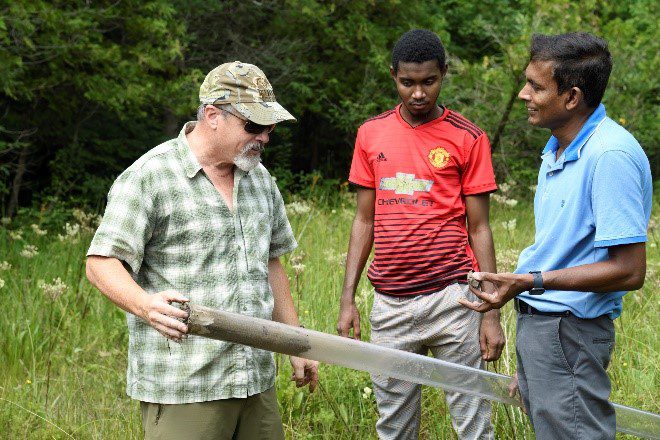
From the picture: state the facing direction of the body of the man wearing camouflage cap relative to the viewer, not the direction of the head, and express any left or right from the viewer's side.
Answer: facing the viewer and to the right of the viewer

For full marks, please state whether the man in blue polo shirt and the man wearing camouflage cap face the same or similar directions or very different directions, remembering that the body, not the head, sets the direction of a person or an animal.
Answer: very different directions

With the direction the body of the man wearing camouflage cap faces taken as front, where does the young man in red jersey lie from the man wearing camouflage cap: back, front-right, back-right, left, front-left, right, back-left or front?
left

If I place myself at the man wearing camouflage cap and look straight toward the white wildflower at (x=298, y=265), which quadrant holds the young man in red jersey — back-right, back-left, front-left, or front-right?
front-right

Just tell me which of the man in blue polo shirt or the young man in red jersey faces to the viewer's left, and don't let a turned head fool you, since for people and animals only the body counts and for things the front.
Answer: the man in blue polo shirt

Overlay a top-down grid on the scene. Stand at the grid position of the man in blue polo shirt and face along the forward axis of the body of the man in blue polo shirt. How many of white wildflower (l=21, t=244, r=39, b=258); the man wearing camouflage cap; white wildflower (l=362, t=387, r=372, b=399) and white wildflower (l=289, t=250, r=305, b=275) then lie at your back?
0

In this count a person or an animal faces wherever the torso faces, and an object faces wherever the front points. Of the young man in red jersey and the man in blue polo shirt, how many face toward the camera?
1

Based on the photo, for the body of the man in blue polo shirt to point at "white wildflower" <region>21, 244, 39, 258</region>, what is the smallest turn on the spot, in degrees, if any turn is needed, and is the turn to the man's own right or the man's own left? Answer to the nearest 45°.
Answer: approximately 45° to the man's own right

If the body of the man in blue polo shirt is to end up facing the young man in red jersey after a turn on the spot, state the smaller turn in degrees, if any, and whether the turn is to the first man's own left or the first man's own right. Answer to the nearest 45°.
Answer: approximately 45° to the first man's own right

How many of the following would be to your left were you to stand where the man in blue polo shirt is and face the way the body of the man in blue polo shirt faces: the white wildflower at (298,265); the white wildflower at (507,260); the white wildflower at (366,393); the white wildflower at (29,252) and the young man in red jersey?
0

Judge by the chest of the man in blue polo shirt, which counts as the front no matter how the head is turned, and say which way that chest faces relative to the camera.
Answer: to the viewer's left

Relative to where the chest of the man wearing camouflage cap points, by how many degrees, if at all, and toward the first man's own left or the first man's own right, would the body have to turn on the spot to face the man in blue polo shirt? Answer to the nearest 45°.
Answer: approximately 45° to the first man's own left

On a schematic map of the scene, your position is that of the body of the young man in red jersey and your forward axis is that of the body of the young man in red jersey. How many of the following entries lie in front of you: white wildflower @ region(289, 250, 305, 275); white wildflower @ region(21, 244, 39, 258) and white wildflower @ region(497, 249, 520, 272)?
0

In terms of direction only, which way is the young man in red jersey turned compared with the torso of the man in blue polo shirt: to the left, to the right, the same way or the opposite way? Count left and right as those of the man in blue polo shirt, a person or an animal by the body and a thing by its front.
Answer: to the left

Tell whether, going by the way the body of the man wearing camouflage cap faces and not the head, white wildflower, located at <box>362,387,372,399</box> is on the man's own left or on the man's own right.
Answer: on the man's own left

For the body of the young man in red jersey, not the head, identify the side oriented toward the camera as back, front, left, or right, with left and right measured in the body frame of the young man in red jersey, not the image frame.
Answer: front
